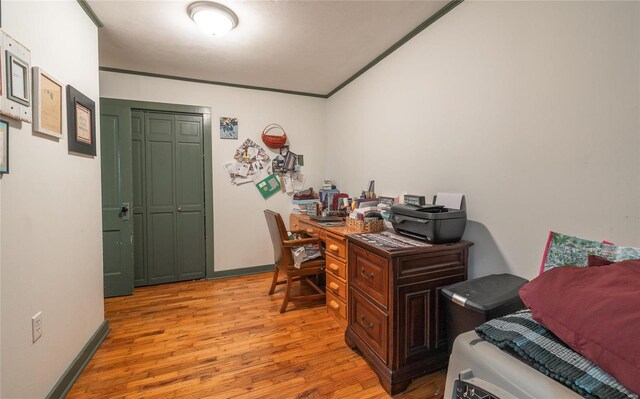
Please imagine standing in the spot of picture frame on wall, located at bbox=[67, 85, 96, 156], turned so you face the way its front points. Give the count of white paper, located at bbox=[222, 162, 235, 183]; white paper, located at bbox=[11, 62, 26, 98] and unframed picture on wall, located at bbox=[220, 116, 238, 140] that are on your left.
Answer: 2

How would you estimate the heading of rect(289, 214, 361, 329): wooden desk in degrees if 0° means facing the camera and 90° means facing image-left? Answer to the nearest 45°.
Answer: approximately 45°

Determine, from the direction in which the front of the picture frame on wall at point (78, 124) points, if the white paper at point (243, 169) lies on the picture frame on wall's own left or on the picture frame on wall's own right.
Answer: on the picture frame on wall's own left

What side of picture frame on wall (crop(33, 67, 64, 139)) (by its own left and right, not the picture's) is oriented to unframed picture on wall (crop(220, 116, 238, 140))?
left

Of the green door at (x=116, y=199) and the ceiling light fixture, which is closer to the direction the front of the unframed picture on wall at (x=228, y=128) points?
the ceiling light fixture

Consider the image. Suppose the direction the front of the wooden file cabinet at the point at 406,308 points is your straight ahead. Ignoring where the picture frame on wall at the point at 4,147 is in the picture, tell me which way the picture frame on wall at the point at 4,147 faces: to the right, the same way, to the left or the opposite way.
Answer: the opposite way

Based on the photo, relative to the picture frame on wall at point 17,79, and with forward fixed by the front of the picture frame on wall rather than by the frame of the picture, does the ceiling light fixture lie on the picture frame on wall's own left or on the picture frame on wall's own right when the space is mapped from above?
on the picture frame on wall's own left

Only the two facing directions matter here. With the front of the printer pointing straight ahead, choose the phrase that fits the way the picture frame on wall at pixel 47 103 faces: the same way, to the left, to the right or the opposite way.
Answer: the opposite way

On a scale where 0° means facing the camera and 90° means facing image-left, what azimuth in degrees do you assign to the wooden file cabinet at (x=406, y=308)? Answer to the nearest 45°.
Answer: approximately 45°

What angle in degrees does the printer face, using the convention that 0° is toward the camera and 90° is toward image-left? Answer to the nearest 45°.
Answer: approximately 45°
